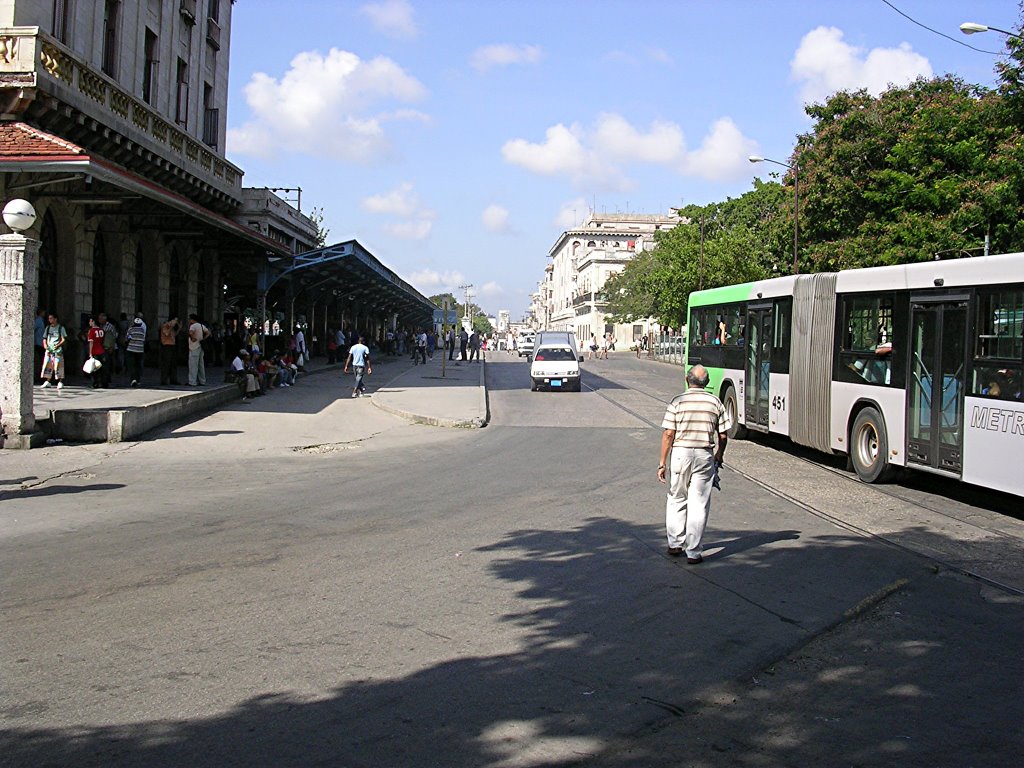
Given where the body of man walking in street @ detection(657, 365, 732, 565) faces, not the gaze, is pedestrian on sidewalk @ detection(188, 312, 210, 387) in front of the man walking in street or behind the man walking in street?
in front

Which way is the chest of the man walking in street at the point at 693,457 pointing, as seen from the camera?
away from the camera

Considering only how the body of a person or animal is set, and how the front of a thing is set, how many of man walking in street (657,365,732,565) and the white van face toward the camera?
1

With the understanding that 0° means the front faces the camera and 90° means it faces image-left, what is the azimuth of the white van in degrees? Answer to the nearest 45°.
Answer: approximately 0°

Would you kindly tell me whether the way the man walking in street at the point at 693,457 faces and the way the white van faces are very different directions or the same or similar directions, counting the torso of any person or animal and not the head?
very different directions

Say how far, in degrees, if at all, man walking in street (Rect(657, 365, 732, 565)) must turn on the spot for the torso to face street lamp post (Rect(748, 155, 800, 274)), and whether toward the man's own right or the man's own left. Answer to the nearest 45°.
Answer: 0° — they already face it

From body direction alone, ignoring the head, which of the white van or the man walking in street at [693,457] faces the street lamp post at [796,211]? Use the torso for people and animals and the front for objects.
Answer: the man walking in street

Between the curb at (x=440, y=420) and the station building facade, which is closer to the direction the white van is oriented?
the curb

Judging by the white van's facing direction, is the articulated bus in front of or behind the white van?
in front

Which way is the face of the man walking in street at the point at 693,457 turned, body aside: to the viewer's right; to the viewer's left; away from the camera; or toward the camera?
away from the camera

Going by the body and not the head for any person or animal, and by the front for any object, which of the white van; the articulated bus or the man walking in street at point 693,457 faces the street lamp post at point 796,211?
the man walking in street
